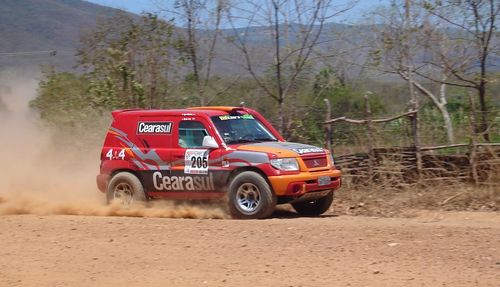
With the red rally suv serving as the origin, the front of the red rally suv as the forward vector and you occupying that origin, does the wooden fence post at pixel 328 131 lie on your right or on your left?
on your left

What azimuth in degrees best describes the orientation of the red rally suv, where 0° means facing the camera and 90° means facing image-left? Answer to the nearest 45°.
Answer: approximately 315°

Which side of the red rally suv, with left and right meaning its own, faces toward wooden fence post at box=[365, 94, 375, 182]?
left

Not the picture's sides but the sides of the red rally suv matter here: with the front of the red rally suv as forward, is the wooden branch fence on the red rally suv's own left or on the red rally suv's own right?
on the red rally suv's own left

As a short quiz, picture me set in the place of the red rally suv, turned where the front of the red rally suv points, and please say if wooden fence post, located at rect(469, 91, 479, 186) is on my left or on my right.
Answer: on my left

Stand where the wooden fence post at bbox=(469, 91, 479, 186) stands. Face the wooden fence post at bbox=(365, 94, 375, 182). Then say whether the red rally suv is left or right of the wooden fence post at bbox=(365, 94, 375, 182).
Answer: left
